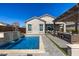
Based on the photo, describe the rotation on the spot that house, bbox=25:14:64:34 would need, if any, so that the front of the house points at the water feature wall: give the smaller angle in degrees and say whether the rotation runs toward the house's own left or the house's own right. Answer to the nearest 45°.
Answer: approximately 90° to the house's own right

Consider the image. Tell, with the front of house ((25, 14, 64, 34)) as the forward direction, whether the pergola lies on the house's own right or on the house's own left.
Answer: on the house's own left

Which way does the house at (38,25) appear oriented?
toward the camera
